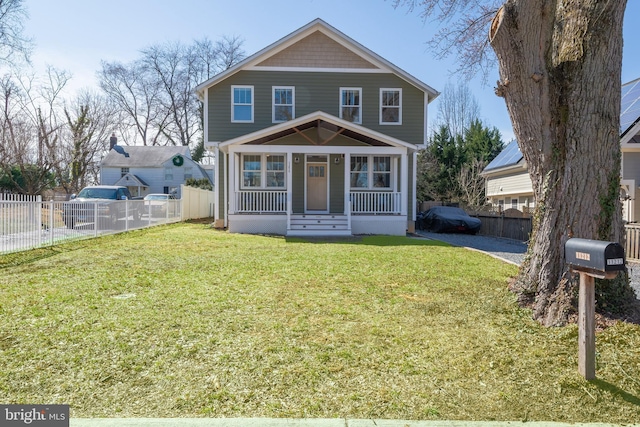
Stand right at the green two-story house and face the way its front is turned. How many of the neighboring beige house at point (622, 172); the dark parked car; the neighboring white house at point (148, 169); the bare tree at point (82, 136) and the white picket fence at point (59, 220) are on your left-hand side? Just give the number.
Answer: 2

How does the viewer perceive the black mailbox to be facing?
facing the viewer and to the right of the viewer

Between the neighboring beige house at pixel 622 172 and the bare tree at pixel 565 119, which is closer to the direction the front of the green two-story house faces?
the bare tree

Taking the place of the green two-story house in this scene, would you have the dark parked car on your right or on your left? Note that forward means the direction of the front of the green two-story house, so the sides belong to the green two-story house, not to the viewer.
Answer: on your left

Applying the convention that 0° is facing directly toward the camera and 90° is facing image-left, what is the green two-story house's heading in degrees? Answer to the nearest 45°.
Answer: approximately 0°

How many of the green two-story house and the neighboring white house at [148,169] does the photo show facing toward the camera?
2

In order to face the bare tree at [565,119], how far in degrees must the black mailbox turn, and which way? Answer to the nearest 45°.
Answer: approximately 135° to its left
